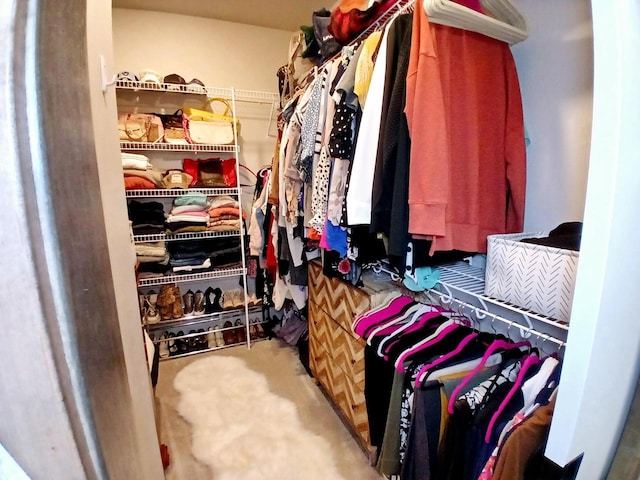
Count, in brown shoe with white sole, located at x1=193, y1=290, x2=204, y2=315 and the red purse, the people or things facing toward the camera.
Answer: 2

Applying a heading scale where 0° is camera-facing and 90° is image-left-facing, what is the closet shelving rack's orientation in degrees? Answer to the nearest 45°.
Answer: approximately 0°

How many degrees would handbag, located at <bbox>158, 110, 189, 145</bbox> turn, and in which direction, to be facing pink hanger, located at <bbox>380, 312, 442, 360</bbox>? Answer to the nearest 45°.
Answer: approximately 45° to its left

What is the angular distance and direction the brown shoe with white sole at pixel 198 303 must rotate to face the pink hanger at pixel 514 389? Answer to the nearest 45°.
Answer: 0° — it already faces it

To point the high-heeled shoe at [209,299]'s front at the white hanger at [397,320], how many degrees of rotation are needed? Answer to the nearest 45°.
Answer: approximately 45° to its left
